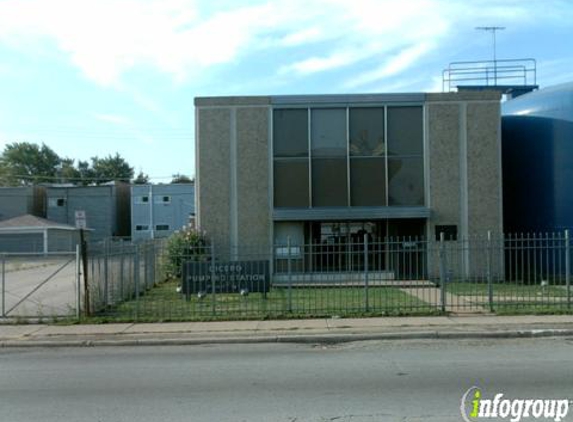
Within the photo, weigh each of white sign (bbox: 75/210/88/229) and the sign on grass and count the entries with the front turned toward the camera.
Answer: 2

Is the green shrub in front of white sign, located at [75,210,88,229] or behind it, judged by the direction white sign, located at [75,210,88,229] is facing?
behind

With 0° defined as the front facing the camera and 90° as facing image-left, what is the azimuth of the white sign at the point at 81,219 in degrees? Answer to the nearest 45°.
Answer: approximately 0°

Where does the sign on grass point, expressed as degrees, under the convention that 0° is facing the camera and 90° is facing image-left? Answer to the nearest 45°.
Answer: approximately 0°

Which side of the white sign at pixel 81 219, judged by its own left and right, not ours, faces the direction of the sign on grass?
left

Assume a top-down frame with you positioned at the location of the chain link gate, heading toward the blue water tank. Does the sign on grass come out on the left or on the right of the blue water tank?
right

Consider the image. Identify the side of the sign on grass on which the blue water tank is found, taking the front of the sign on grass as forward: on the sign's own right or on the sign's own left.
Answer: on the sign's own left
